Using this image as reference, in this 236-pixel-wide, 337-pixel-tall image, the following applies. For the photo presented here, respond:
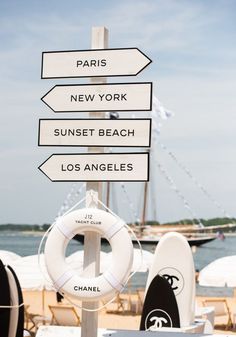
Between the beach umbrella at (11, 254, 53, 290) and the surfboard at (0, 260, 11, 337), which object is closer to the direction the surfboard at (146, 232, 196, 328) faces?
the surfboard

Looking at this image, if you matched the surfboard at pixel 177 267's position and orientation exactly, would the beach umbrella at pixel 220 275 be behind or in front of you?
behind

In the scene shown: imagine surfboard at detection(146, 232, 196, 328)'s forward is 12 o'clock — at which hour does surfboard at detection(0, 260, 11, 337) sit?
surfboard at detection(0, 260, 11, 337) is roughly at 3 o'clock from surfboard at detection(146, 232, 196, 328).

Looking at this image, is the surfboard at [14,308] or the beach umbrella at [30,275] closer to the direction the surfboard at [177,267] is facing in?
the surfboard

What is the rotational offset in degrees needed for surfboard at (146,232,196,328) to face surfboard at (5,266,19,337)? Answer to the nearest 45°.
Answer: approximately 45° to its right

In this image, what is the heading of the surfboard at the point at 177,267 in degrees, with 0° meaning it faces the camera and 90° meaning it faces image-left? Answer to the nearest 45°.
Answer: approximately 0°

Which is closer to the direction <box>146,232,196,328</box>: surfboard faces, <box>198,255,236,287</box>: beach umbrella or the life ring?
the life ring

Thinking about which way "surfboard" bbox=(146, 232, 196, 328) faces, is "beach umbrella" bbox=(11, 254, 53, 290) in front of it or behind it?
behind

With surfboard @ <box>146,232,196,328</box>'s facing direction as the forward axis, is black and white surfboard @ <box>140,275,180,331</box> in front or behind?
in front

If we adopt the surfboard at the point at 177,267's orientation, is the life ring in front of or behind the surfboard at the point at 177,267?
in front
